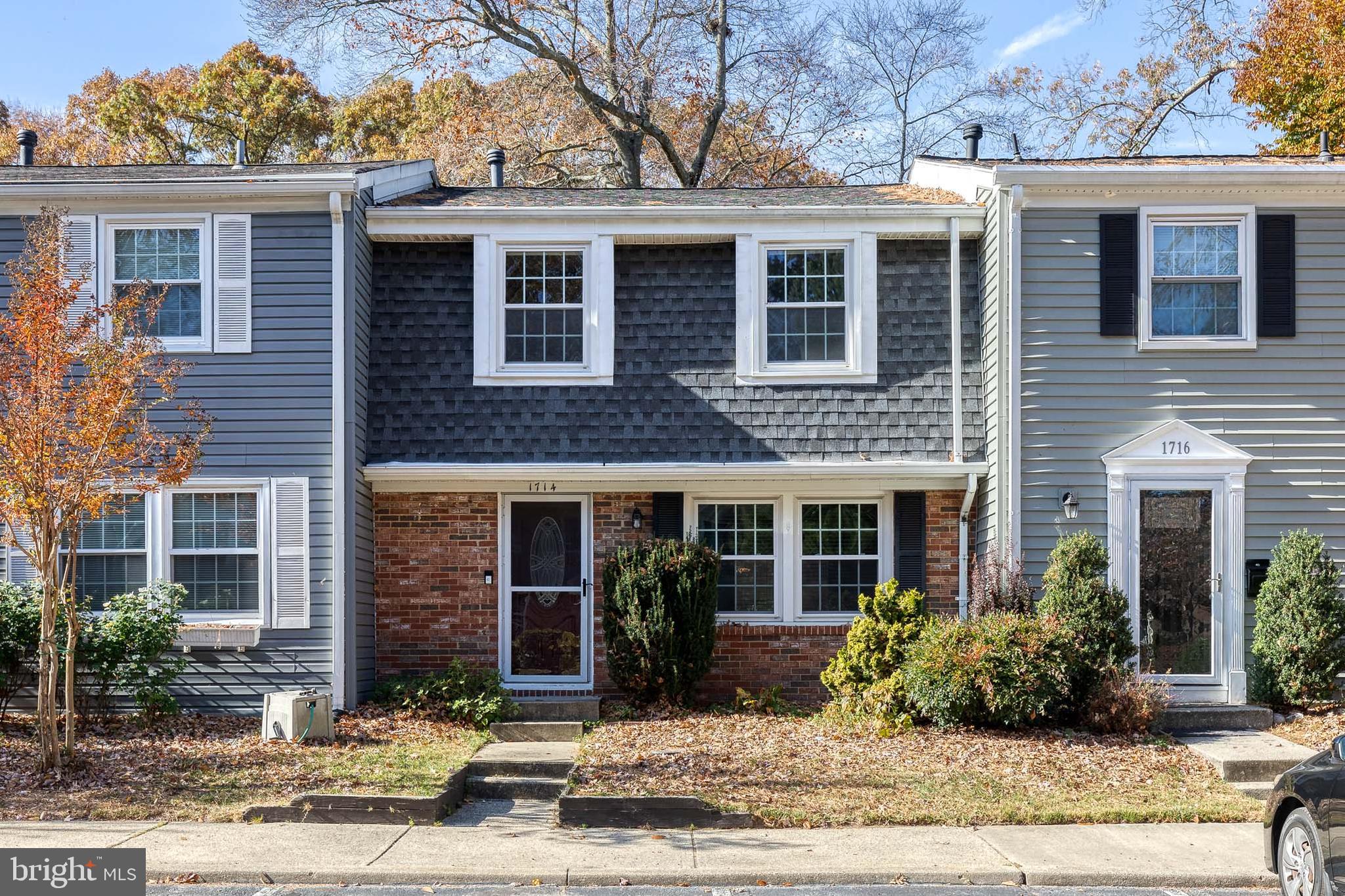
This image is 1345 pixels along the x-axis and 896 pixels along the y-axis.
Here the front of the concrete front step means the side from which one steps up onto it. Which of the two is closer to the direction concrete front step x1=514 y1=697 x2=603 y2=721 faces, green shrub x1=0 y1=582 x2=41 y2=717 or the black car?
the black car

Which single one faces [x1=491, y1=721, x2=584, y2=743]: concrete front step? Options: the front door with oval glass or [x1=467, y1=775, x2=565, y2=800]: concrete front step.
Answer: the front door with oval glass

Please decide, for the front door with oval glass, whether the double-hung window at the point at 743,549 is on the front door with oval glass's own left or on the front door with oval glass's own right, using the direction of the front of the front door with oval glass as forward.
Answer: on the front door with oval glass's own left

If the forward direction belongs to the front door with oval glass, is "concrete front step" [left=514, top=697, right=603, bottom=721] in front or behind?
in front

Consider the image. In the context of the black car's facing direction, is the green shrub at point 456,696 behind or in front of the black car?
in front

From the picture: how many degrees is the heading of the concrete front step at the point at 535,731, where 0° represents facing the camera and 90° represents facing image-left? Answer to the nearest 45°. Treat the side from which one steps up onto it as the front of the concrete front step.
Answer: approximately 0°

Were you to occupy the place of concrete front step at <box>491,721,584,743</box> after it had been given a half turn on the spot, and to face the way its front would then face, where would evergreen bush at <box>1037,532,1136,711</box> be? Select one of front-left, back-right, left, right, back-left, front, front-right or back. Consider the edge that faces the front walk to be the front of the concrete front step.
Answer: right

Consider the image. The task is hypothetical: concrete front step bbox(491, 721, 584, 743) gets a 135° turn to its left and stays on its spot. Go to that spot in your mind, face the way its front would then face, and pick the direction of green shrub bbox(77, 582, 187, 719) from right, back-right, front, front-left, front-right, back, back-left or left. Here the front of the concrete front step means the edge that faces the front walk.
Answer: back-left

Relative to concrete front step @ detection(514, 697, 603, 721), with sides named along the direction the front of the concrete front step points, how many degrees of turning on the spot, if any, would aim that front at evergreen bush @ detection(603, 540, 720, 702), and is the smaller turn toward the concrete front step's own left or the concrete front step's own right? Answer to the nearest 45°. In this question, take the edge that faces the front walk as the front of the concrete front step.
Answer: approximately 90° to the concrete front step's own left

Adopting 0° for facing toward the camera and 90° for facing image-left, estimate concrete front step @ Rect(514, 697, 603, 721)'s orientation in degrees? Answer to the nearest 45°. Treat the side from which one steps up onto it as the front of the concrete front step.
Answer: approximately 0°

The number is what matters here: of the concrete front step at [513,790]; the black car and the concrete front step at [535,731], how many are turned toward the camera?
2
